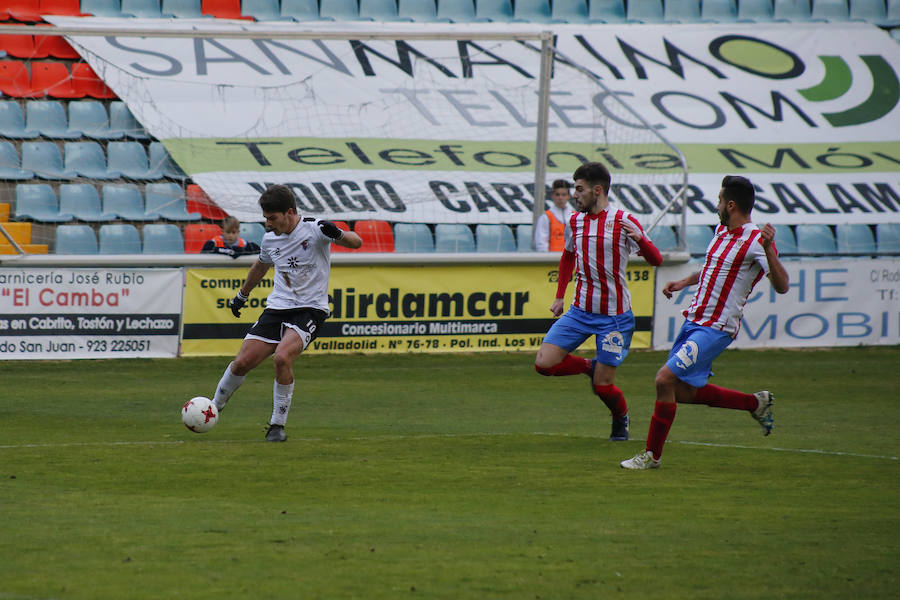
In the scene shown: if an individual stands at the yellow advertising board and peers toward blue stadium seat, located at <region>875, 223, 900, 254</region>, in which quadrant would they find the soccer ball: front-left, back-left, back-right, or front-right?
back-right

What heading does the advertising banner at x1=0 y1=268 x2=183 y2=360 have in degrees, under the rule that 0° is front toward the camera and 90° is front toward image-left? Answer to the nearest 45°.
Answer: approximately 0°

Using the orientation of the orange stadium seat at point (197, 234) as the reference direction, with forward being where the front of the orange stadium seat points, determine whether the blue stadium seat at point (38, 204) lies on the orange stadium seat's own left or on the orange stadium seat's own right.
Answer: on the orange stadium seat's own right

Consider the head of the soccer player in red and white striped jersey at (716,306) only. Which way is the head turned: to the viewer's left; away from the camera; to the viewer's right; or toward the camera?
to the viewer's left

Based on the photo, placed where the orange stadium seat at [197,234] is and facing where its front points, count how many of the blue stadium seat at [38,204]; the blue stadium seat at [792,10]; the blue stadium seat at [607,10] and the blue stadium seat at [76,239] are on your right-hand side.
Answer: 2

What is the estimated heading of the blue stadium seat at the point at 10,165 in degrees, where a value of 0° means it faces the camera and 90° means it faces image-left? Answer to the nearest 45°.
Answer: approximately 315°

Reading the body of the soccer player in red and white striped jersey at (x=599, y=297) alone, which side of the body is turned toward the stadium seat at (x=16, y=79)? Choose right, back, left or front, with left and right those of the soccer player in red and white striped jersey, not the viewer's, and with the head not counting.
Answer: right
